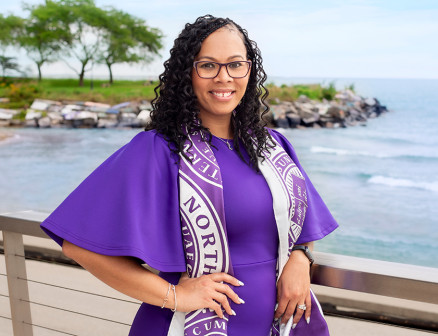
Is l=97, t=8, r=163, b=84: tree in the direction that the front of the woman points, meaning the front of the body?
no

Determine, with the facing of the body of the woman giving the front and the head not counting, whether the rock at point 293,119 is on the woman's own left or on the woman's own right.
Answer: on the woman's own left

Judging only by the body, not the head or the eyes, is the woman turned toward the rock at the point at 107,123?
no

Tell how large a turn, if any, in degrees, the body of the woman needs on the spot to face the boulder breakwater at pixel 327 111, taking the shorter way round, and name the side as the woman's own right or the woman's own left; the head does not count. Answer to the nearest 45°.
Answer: approximately 135° to the woman's own left

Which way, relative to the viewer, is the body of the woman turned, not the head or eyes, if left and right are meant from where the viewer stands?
facing the viewer and to the right of the viewer

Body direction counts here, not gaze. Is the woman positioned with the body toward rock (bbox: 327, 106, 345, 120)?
no

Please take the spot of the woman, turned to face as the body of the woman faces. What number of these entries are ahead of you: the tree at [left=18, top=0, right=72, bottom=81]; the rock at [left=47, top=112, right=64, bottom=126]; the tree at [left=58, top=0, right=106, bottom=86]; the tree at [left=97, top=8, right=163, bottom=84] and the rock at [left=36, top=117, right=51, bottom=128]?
0

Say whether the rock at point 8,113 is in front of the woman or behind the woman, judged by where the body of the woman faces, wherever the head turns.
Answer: behind

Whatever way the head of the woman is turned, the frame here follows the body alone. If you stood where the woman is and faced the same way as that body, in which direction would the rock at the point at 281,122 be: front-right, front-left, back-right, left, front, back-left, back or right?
back-left

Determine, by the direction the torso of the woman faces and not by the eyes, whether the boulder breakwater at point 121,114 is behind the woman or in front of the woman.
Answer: behind

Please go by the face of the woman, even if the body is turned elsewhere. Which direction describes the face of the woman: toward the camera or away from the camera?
toward the camera
